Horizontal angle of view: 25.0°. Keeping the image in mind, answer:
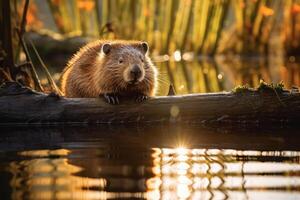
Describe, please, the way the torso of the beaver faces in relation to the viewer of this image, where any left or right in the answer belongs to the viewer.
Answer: facing the viewer and to the right of the viewer
